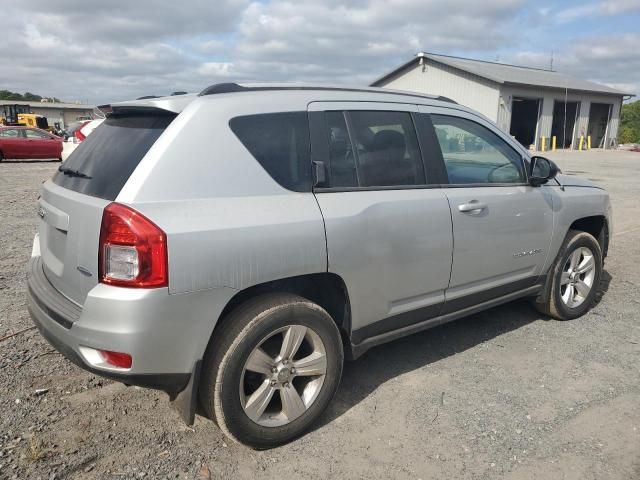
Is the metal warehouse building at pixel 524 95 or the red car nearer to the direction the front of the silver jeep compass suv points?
the metal warehouse building

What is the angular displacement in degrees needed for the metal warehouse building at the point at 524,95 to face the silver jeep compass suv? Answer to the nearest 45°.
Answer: approximately 45° to its right

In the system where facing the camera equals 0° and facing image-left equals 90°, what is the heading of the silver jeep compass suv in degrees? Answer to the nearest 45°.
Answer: approximately 225°

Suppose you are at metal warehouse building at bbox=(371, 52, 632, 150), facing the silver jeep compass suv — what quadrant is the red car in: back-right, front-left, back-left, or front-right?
front-right

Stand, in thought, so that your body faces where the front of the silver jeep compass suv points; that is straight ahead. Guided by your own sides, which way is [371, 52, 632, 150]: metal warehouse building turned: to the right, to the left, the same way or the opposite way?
to the right

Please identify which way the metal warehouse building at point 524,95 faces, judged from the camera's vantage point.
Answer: facing the viewer and to the right of the viewer

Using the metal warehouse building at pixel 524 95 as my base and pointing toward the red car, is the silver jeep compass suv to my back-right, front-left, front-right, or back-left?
front-left

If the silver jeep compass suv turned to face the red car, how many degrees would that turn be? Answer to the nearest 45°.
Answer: approximately 90° to its left

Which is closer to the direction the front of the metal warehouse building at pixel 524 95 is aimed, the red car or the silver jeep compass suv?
the silver jeep compass suv

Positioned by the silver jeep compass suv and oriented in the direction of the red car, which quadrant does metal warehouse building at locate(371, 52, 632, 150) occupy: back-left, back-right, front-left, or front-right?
front-right

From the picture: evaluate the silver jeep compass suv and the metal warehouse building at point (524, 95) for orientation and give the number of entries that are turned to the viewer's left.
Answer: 0

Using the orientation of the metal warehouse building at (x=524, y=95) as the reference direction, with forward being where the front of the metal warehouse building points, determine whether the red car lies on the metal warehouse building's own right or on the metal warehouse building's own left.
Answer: on the metal warehouse building's own right
